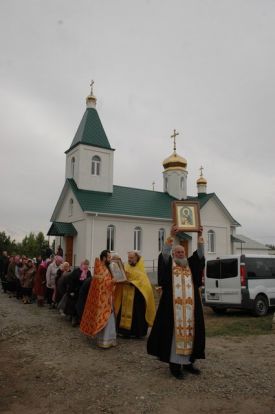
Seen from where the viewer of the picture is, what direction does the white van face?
facing away from the viewer and to the right of the viewer

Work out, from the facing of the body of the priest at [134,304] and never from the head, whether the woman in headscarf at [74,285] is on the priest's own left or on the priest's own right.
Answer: on the priest's own right

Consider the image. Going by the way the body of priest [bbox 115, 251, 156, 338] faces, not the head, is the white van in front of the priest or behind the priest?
behind

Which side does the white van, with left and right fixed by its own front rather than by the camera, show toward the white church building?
left
